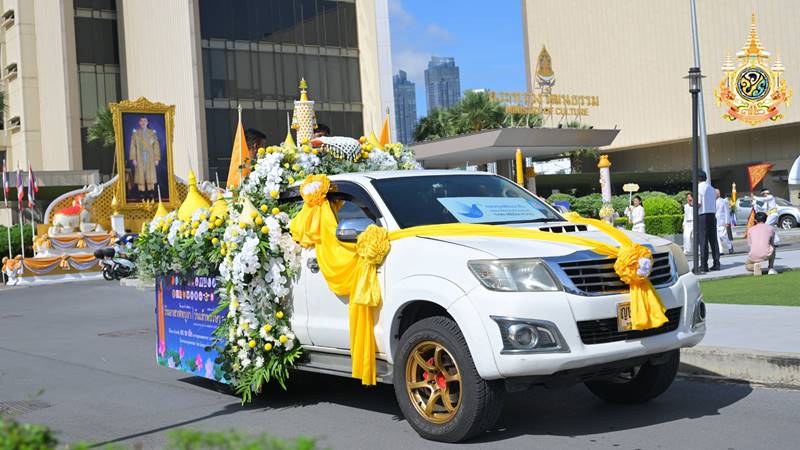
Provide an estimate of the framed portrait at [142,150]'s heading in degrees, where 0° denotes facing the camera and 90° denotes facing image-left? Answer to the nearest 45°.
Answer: approximately 0°

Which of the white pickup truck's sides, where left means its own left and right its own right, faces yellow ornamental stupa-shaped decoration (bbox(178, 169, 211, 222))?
back

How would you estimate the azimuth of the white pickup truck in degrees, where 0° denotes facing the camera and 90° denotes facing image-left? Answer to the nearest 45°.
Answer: approximately 315°

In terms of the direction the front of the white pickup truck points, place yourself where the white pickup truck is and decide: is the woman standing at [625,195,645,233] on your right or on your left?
on your left

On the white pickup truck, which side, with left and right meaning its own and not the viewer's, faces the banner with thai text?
back

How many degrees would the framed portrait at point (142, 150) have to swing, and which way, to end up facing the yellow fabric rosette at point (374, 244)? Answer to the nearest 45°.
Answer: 0° — it already faces it

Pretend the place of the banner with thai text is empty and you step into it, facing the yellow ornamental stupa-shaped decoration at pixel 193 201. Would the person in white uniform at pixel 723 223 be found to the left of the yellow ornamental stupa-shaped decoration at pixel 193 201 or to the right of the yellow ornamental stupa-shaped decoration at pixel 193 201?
right
